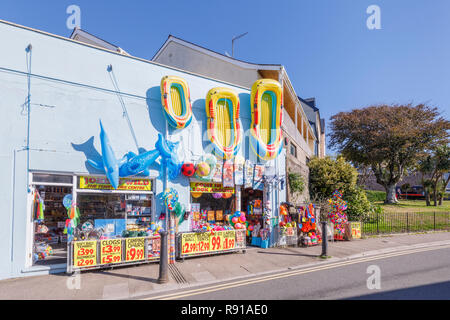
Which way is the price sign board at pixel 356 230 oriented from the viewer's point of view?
toward the camera

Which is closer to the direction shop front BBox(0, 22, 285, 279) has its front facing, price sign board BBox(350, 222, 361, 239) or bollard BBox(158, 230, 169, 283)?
the bollard

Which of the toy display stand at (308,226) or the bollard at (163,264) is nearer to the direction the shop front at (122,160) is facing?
the bollard

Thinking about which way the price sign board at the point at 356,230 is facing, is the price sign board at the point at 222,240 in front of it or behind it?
in front

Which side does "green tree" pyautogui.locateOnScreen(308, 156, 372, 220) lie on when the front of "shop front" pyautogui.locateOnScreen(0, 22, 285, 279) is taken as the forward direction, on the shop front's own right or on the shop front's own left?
on the shop front's own left

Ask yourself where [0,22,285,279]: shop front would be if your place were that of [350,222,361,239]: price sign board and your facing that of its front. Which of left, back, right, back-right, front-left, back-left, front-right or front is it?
front-right

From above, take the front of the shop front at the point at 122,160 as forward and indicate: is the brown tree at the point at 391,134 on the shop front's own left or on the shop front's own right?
on the shop front's own left

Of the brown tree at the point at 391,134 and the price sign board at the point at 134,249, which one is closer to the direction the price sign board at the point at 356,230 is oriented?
the price sign board

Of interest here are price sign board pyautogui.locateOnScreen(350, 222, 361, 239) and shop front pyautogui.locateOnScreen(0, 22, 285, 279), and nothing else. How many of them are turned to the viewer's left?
0

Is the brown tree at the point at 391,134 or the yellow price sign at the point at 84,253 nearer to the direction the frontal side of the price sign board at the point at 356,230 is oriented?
the yellow price sign

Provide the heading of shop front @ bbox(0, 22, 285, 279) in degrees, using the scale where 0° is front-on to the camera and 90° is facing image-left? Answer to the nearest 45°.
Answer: approximately 315°

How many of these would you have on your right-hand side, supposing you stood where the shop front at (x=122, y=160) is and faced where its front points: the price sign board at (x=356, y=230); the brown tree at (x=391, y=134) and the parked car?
0

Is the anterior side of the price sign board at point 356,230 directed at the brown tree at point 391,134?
no

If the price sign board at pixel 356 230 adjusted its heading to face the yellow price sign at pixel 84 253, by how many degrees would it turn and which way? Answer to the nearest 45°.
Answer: approximately 45° to its right
